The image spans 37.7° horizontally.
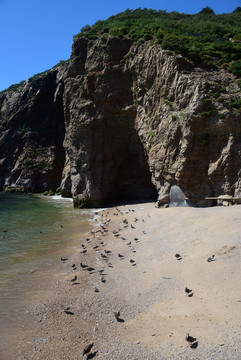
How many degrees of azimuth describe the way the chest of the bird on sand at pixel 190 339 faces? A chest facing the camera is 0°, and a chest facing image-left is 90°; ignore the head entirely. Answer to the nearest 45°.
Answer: approximately 90°

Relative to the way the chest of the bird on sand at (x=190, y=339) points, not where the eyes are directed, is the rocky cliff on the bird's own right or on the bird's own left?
on the bird's own right
